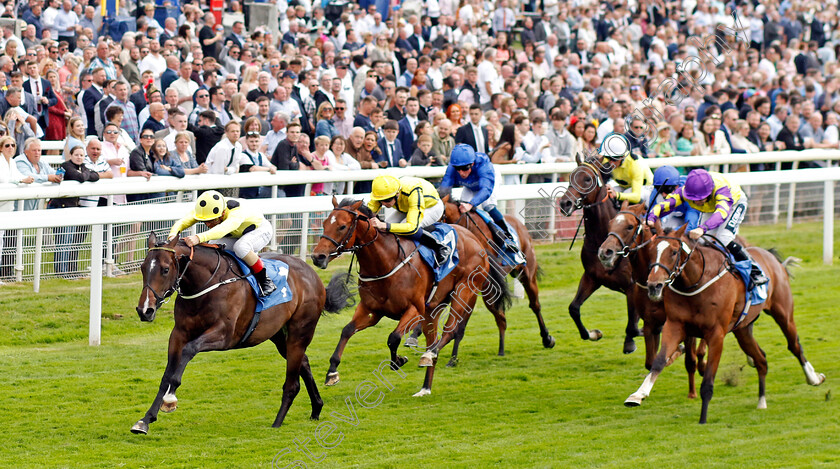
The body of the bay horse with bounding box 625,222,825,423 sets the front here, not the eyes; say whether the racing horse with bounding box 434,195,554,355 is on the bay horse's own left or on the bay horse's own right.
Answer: on the bay horse's own right

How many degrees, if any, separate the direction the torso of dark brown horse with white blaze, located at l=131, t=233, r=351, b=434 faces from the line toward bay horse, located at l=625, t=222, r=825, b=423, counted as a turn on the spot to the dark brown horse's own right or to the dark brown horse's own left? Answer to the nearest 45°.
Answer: approximately 135° to the dark brown horse's own left

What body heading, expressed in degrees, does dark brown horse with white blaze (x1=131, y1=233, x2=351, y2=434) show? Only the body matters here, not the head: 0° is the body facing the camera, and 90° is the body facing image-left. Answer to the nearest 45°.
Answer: approximately 45°

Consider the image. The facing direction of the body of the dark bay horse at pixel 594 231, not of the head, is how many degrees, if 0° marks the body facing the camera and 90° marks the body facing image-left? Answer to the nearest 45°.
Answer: approximately 45°
